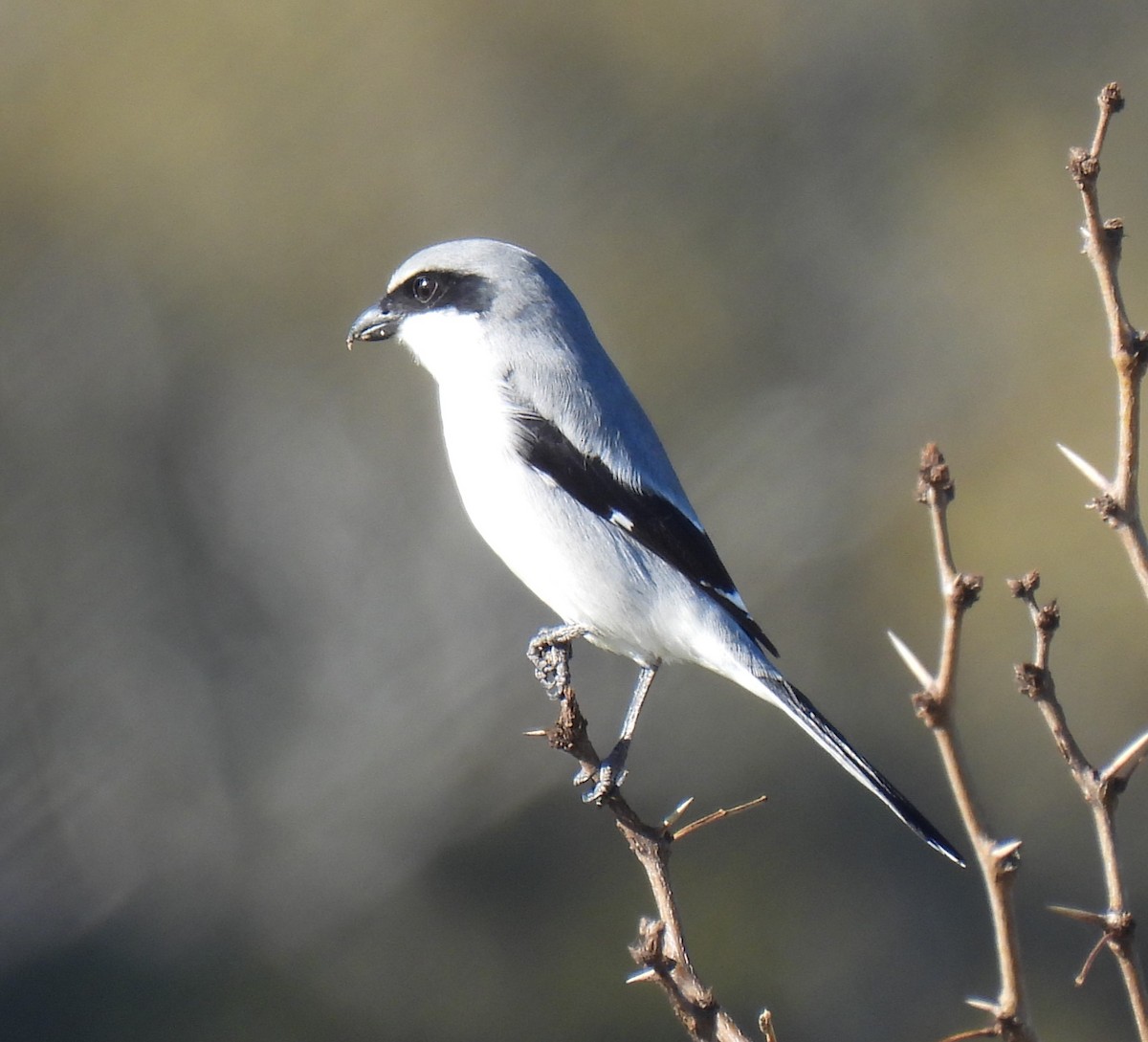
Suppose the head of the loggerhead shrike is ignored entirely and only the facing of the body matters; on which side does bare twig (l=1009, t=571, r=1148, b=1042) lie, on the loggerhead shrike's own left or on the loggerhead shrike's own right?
on the loggerhead shrike's own left

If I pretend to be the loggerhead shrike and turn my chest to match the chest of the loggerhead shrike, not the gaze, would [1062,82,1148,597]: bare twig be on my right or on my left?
on my left

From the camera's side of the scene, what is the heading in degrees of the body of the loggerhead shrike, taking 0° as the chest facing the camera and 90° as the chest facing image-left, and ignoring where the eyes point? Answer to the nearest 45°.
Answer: approximately 90°
